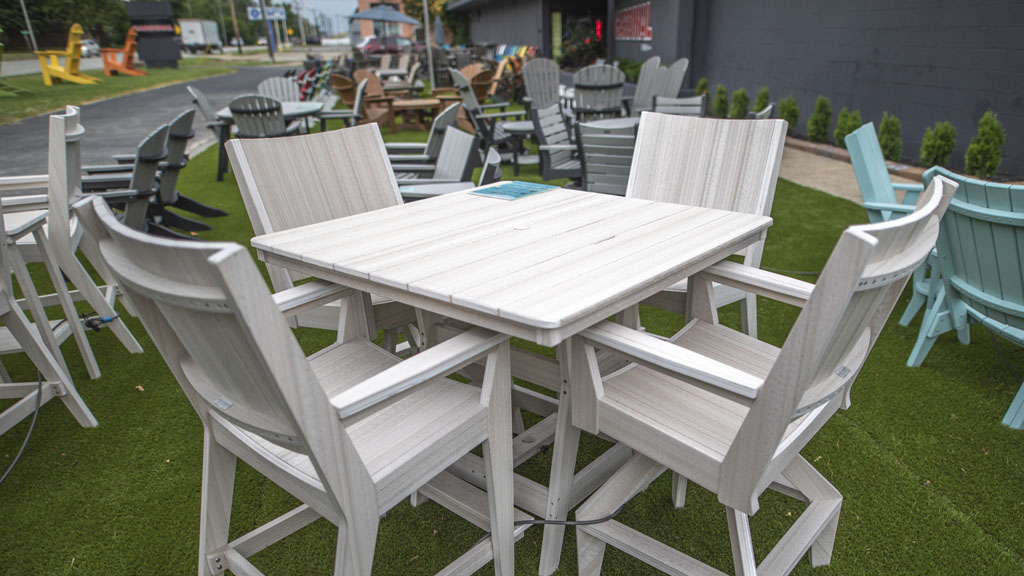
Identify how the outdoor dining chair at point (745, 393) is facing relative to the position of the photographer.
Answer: facing away from the viewer and to the left of the viewer

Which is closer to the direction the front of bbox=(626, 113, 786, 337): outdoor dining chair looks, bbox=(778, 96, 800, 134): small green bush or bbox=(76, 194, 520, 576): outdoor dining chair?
the outdoor dining chair

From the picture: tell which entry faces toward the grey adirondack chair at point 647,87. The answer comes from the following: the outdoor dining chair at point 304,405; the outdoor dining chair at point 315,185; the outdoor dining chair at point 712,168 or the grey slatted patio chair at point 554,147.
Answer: the outdoor dining chair at point 304,405

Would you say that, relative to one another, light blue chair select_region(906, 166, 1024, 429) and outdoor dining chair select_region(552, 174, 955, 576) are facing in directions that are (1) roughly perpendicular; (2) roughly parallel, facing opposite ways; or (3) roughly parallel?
roughly perpendicular

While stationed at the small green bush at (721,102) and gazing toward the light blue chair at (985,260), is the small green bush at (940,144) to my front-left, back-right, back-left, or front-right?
front-left

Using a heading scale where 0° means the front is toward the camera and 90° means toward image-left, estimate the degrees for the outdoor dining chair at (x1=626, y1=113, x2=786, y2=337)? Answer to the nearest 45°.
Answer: approximately 45°

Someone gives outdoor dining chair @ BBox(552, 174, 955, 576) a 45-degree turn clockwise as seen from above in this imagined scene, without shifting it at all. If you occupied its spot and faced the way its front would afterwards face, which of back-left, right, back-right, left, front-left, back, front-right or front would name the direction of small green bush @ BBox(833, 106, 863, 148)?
front

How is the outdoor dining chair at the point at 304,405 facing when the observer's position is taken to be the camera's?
facing away from the viewer and to the right of the viewer

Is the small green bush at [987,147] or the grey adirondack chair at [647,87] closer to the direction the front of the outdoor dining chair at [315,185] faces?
the small green bush

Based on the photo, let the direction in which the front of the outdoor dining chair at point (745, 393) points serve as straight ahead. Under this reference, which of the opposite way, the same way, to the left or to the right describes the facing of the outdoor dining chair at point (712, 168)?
to the left

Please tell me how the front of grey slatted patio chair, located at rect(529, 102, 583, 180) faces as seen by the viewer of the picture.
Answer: facing the viewer and to the right of the viewer

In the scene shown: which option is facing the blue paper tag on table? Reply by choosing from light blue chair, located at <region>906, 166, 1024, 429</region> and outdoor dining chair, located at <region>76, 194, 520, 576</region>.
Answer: the outdoor dining chair

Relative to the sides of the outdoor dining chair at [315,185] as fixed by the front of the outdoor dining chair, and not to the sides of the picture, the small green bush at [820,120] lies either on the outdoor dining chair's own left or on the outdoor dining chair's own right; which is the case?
on the outdoor dining chair's own left

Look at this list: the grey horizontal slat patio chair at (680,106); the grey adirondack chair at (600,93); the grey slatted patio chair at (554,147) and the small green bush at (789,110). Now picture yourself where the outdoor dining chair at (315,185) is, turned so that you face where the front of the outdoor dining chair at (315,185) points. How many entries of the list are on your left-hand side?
4

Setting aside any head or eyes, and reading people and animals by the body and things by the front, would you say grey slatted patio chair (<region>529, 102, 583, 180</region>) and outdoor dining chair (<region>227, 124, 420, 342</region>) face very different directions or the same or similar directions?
same or similar directions

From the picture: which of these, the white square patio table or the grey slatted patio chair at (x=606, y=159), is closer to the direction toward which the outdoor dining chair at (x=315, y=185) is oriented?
the white square patio table
